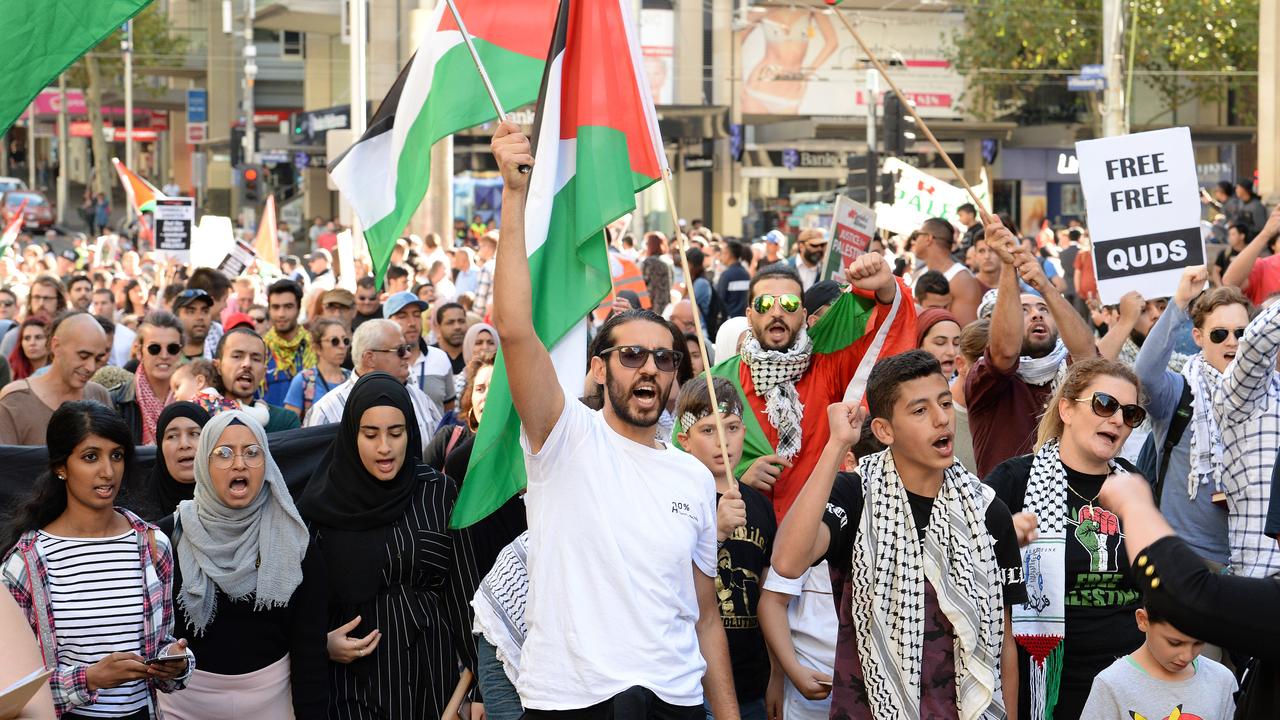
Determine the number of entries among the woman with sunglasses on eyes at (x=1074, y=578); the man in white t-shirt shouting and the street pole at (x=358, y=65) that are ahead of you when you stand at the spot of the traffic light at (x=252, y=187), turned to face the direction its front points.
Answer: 3

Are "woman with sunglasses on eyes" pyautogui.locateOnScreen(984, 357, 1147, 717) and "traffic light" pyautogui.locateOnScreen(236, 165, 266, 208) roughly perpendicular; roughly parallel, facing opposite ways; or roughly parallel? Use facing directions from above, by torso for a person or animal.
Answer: roughly parallel

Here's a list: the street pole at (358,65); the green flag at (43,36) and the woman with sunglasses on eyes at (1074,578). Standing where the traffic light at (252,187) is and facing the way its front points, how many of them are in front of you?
3

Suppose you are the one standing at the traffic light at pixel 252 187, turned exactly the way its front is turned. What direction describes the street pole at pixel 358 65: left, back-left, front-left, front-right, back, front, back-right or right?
front

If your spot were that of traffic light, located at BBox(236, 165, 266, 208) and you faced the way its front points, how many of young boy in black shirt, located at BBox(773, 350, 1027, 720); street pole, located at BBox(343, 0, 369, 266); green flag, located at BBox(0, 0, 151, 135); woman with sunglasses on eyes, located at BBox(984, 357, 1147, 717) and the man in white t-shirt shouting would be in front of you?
5

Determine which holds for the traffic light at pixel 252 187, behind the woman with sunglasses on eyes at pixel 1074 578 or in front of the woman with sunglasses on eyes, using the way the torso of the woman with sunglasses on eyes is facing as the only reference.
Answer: behind

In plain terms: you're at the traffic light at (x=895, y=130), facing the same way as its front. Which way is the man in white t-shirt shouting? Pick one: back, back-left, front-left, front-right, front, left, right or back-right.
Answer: right

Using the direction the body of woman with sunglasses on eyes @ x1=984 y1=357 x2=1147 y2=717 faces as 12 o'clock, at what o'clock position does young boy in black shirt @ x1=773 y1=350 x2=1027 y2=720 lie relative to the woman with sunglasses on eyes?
The young boy in black shirt is roughly at 3 o'clock from the woman with sunglasses on eyes.

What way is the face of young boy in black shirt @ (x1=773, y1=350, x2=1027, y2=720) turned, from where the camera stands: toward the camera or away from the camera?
toward the camera

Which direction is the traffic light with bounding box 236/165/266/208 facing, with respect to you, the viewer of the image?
facing the viewer

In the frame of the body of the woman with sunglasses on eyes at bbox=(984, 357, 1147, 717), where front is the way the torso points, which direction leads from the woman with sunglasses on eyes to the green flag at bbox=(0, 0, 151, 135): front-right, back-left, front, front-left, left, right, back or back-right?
back-right

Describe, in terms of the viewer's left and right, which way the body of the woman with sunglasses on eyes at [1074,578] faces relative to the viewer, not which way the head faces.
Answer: facing the viewer and to the right of the viewer

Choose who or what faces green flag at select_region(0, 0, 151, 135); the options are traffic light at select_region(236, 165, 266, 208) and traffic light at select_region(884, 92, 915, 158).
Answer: traffic light at select_region(236, 165, 266, 208)
